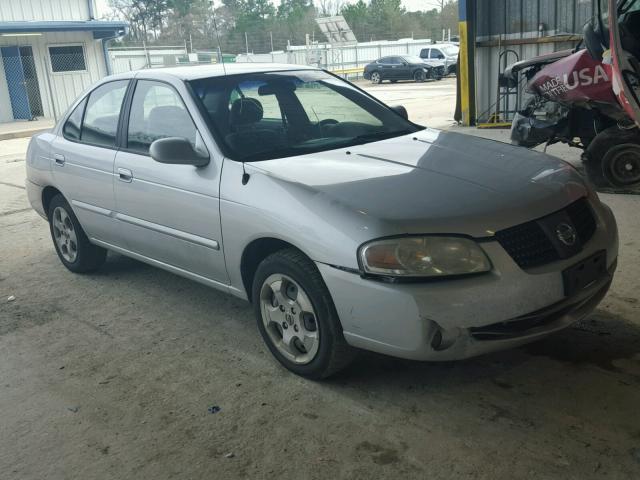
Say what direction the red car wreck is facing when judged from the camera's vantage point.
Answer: facing to the left of the viewer

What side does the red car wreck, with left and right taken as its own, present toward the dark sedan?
right

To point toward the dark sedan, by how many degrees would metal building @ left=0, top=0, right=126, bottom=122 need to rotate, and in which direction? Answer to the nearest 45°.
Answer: approximately 90° to its left

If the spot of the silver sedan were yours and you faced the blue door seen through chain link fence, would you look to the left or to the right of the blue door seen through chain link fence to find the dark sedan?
right

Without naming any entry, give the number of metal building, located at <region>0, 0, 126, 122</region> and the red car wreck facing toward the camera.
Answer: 1

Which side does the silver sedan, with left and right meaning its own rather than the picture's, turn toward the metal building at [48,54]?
back

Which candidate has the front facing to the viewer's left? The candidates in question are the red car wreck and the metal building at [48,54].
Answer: the red car wreck

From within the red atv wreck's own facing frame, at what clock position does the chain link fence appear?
The chain link fence is roughly at 1 o'clock from the red atv wreck.
